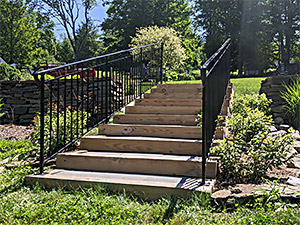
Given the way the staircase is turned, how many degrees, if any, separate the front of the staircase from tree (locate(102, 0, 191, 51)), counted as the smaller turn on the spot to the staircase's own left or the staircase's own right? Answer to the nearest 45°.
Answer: approximately 180°

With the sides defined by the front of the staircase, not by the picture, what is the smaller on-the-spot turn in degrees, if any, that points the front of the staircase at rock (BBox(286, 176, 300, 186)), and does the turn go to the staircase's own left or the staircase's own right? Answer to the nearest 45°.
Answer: approximately 45° to the staircase's own left

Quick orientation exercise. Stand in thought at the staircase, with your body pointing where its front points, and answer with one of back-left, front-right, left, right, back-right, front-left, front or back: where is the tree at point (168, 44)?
back

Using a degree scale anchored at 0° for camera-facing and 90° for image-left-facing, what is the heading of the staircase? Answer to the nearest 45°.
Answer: approximately 0°

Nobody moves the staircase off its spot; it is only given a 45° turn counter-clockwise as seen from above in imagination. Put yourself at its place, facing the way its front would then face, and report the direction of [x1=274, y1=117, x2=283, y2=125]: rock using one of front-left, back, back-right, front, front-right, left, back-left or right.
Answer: left

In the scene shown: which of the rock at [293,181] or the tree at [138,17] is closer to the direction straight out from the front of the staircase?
the rock

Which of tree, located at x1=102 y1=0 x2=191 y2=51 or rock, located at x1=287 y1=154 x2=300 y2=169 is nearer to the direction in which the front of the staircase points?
the rock

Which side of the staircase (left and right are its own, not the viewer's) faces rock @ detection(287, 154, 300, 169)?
left

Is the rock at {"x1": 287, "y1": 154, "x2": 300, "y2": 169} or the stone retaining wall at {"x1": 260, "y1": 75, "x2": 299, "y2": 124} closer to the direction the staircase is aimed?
the rock

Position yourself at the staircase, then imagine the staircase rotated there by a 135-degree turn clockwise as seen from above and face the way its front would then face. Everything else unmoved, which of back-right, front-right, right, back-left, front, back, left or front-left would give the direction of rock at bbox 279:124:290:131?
right

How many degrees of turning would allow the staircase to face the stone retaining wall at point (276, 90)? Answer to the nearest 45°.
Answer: approximately 135° to its left

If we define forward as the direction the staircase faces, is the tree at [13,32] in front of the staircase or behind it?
behind
